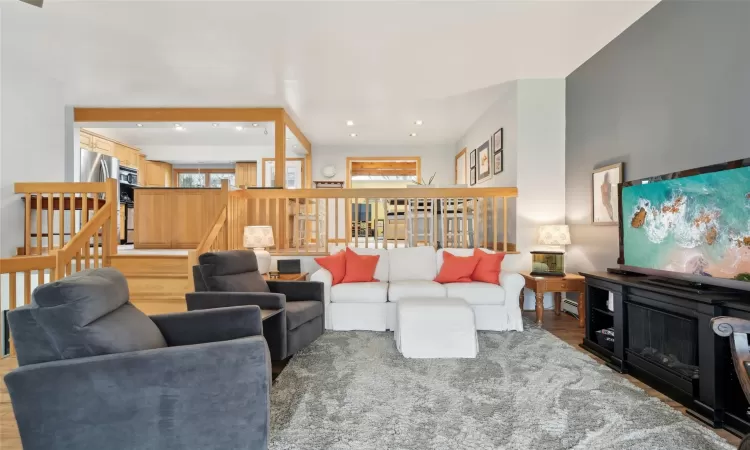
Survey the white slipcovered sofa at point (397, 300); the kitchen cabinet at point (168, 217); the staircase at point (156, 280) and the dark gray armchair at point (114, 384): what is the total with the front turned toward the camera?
3

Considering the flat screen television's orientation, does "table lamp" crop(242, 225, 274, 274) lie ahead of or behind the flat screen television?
ahead

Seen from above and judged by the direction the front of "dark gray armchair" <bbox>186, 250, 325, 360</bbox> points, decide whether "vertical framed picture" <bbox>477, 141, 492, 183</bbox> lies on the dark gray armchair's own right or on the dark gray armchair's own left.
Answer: on the dark gray armchair's own left

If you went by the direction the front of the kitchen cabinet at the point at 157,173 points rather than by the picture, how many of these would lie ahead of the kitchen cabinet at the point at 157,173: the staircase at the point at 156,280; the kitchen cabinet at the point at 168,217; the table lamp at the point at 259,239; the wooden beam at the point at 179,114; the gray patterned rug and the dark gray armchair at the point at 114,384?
6

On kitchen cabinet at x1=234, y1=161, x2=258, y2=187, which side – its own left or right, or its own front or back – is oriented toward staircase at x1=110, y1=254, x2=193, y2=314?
front

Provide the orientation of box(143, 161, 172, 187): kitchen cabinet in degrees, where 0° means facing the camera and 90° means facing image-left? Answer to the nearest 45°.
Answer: approximately 0°

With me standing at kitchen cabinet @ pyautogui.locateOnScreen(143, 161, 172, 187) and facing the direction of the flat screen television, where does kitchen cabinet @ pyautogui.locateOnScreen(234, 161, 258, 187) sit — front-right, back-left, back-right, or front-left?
front-left

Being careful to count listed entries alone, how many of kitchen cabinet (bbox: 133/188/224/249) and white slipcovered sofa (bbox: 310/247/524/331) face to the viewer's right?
0

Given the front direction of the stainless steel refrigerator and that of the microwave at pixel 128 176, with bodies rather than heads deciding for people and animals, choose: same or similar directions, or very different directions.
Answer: same or similar directions

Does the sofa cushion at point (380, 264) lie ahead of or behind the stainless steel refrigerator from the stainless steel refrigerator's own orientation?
ahead

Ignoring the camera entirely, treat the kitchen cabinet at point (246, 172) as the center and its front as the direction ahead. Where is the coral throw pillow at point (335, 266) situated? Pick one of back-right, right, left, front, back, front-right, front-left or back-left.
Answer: front

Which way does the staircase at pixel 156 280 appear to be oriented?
toward the camera

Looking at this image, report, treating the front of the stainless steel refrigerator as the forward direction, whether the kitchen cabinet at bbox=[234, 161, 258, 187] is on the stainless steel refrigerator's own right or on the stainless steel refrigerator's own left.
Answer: on the stainless steel refrigerator's own left

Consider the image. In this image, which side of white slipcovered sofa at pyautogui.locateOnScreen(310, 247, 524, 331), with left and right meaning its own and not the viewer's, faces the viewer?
front

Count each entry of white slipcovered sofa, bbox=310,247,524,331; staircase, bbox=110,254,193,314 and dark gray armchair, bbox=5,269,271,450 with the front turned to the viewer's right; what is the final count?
1

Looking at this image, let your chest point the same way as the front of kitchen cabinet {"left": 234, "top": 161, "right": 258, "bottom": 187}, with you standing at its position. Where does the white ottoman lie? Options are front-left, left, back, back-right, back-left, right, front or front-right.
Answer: front

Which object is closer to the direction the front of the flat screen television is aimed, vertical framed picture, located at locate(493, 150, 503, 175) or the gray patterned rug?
the gray patterned rug

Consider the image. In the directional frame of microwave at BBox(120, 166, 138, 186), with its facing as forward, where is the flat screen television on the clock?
The flat screen television is roughly at 1 o'clock from the microwave.

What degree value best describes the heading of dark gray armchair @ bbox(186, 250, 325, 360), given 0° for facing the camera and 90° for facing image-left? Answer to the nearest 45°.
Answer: approximately 315°

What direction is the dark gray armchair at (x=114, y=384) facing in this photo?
to the viewer's right
